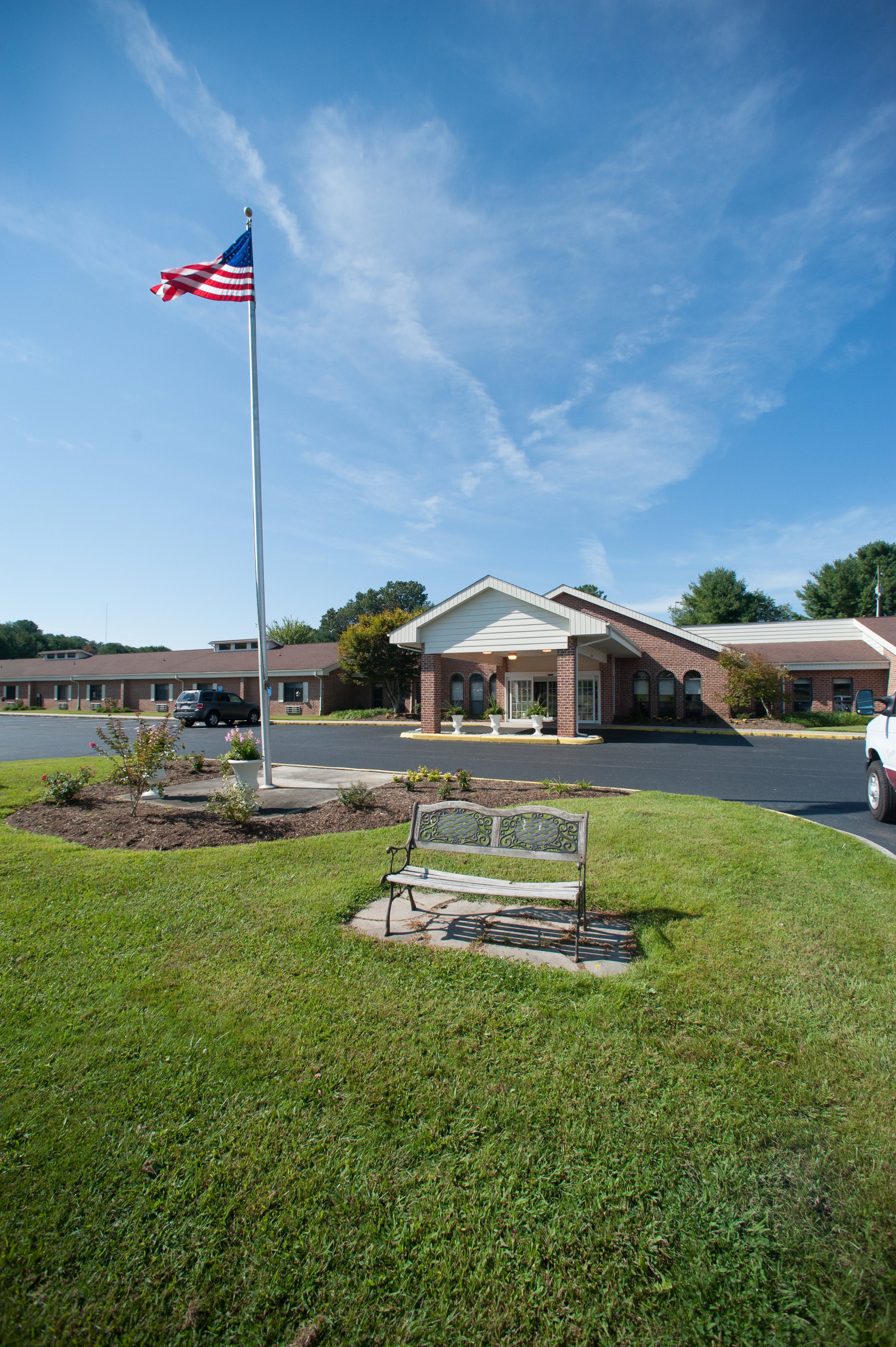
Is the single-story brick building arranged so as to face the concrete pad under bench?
yes

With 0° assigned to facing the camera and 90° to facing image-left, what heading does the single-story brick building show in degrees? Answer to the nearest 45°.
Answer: approximately 0°

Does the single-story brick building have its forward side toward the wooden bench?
yes

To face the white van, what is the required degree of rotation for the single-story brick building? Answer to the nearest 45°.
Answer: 0° — it already faces it

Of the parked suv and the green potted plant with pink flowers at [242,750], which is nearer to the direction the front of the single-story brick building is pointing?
the green potted plant with pink flowers

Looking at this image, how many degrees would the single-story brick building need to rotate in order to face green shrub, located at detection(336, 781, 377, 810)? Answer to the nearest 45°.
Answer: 0° — it already faces it

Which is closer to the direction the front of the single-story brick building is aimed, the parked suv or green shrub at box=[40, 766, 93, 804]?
the green shrub

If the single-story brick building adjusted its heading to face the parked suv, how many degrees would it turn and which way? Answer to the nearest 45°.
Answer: approximately 90° to its right
